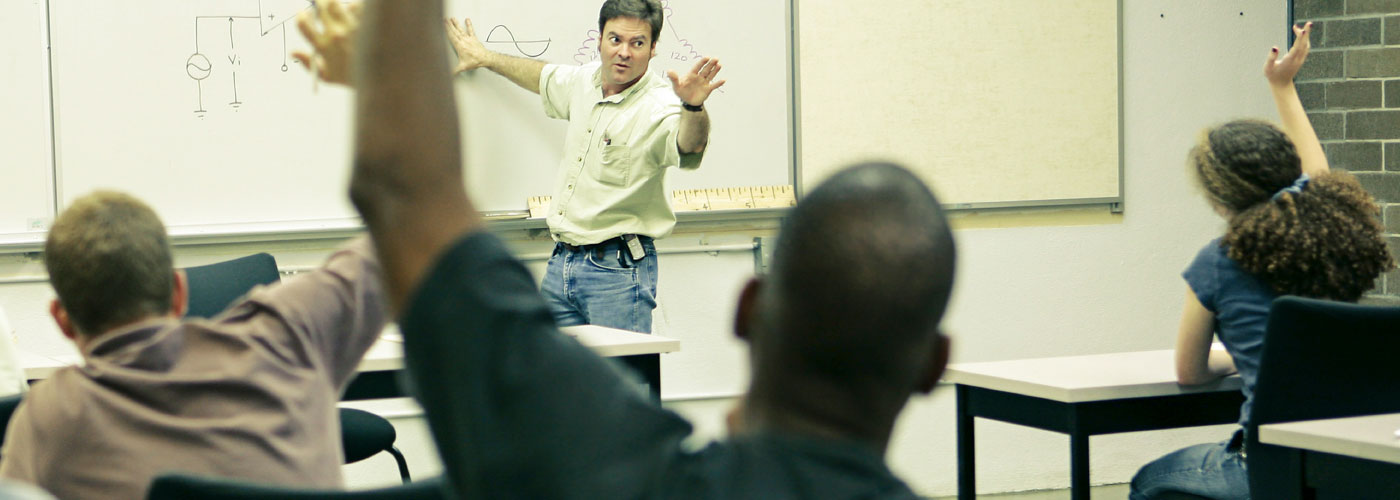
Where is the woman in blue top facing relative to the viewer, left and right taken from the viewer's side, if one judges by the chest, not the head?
facing away from the viewer and to the left of the viewer

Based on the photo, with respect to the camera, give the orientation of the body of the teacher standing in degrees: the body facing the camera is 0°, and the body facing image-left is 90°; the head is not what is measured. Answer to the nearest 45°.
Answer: approximately 45°

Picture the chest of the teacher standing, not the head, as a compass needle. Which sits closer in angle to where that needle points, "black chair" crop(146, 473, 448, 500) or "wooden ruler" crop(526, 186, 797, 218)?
the black chair

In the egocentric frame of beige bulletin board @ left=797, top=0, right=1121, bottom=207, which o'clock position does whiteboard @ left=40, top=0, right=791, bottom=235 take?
whiteboard @ left=40, top=0, right=791, bottom=235 is roughly at 2 o'clock from beige bulletin board @ left=797, top=0, right=1121, bottom=207.

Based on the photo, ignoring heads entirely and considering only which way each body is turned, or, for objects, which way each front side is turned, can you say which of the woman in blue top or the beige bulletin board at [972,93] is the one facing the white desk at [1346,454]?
the beige bulletin board

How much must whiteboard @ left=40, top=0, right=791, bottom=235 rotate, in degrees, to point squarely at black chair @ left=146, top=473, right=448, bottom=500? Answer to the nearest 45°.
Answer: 0° — it already faces it

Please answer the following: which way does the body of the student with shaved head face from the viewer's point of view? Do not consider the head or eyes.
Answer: away from the camera
